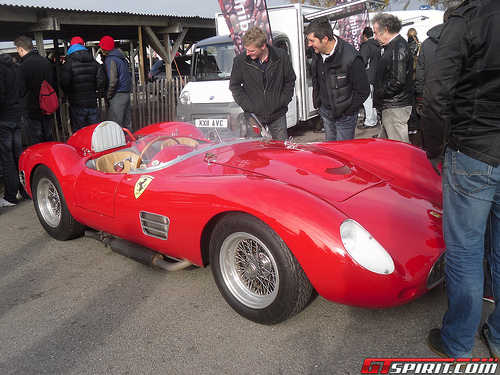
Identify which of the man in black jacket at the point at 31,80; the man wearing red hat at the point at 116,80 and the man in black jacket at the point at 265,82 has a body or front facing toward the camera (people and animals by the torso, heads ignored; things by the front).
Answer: the man in black jacket at the point at 265,82

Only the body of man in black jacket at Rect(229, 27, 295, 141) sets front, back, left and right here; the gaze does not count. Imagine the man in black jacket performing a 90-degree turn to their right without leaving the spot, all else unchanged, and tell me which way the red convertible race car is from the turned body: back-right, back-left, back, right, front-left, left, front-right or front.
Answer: left

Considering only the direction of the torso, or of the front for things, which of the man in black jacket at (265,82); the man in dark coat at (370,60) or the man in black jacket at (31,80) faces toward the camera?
the man in black jacket at (265,82)

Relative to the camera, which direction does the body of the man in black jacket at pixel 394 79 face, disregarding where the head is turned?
to the viewer's left

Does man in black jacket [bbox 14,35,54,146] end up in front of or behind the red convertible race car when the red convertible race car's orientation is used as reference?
behind

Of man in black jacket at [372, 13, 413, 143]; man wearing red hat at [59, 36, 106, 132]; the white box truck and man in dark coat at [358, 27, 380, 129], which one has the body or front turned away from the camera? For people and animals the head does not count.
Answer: the man wearing red hat

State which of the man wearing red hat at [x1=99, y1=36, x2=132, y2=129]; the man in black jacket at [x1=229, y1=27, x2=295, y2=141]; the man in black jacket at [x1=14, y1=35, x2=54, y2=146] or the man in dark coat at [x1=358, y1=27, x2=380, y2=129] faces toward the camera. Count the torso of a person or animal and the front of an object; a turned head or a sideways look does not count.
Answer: the man in black jacket at [x1=229, y1=27, x2=295, y2=141]

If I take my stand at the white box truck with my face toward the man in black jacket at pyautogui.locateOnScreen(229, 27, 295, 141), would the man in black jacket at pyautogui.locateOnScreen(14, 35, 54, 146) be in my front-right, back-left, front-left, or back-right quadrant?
front-right

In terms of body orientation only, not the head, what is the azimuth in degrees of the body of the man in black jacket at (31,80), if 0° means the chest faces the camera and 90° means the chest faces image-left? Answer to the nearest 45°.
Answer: approximately 135°

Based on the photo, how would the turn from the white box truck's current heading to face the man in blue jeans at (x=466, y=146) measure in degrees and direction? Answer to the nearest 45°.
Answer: approximately 45° to its left

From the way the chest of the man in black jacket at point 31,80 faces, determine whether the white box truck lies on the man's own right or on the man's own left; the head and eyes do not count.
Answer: on the man's own right

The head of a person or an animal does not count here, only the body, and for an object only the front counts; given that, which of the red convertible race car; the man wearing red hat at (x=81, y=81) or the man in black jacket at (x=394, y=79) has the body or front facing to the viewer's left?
the man in black jacket

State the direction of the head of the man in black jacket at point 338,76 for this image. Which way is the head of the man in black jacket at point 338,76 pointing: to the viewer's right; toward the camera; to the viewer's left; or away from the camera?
to the viewer's left
